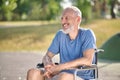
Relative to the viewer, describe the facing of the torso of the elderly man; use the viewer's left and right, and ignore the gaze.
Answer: facing the viewer and to the left of the viewer

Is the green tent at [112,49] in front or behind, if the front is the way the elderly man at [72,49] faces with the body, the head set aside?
behind
